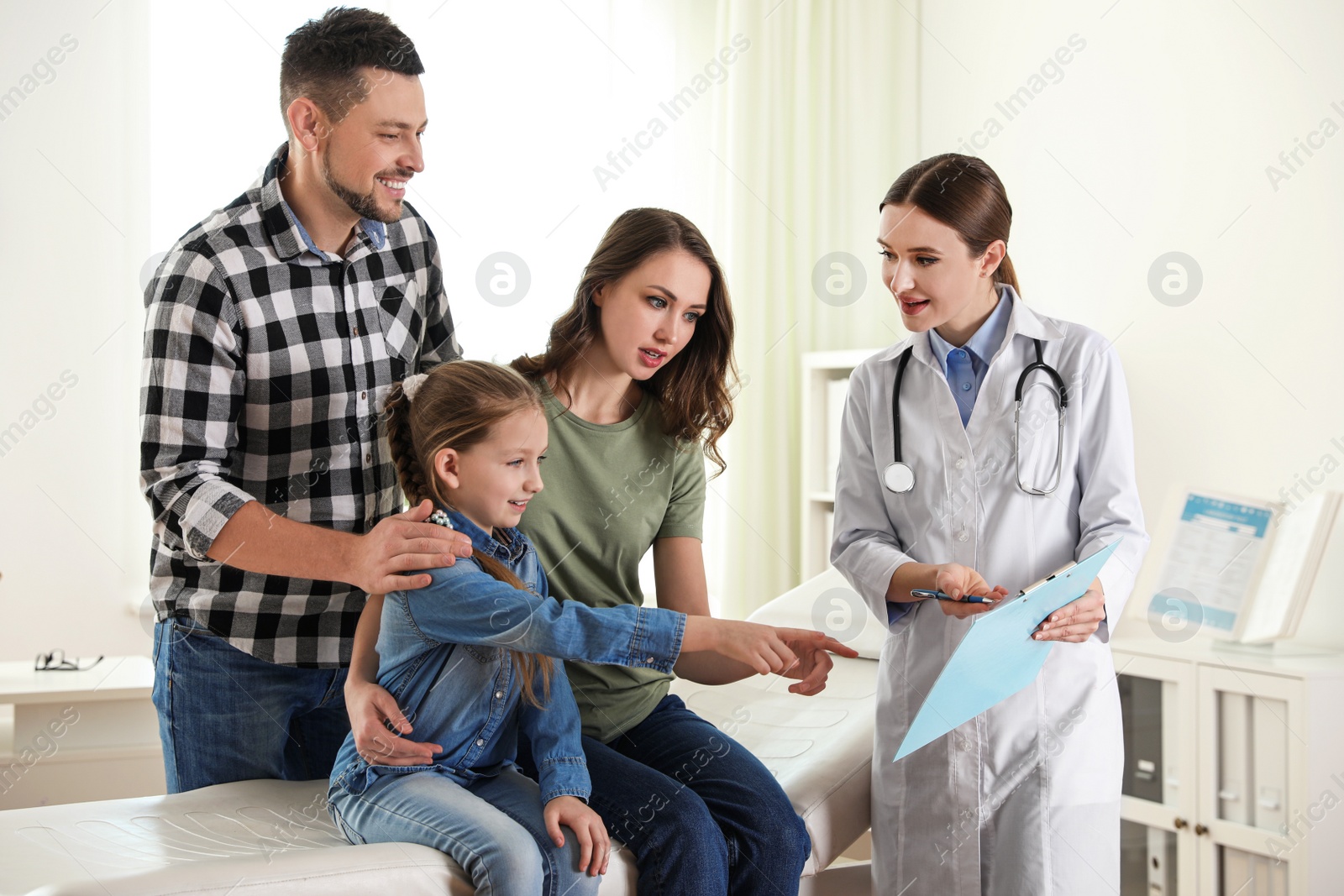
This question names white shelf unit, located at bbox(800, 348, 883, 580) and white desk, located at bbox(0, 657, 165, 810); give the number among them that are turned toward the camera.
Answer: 2

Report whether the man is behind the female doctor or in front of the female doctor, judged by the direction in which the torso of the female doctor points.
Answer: in front

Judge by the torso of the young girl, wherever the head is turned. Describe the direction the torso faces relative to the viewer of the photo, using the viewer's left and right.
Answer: facing the viewer and to the right of the viewer

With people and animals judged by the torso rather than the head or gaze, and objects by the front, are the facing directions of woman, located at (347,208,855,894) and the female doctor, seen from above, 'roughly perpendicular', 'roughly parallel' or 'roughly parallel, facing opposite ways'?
roughly perpendicular

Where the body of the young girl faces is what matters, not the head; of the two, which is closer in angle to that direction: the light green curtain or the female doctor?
the female doctor

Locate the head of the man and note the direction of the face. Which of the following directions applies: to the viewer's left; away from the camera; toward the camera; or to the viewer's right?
to the viewer's right

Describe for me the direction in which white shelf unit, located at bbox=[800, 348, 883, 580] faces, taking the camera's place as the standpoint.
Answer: facing the viewer

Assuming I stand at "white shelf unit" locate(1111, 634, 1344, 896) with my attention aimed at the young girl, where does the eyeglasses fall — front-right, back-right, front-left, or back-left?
front-right

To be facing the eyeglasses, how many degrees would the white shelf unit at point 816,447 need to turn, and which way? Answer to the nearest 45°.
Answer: approximately 45° to its right

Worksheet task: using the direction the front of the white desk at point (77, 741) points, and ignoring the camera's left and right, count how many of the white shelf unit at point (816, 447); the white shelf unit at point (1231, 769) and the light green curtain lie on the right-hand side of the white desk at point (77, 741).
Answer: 0

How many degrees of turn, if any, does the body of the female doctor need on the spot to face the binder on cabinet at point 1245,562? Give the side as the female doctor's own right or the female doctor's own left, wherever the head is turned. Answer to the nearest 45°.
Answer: approximately 180°
